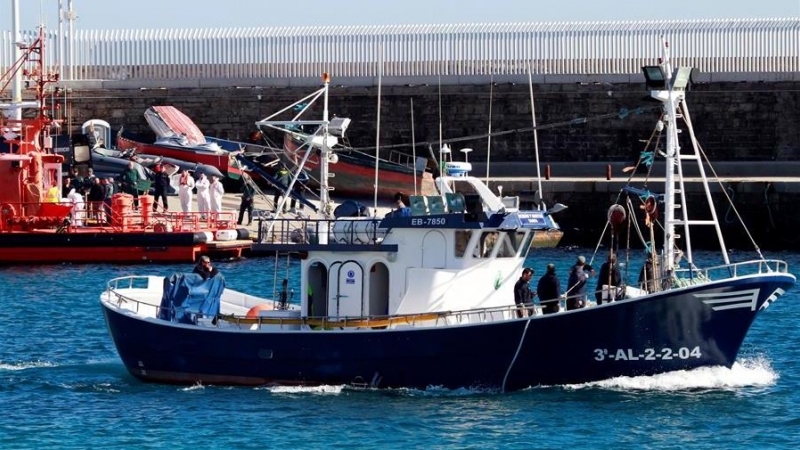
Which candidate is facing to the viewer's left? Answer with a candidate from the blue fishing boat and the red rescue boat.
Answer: the red rescue boat

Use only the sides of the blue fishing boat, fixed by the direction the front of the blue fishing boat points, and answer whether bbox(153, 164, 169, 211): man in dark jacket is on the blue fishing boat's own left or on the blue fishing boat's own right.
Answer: on the blue fishing boat's own left

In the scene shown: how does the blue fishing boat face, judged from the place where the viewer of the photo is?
facing to the right of the viewer

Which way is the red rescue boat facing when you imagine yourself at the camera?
facing to the left of the viewer
